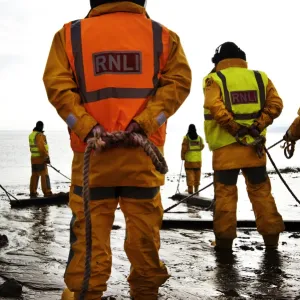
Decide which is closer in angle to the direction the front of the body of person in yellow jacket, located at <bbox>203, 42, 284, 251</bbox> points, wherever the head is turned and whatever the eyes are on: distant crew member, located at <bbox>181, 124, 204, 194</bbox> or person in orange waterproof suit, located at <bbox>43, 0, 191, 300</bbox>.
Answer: the distant crew member

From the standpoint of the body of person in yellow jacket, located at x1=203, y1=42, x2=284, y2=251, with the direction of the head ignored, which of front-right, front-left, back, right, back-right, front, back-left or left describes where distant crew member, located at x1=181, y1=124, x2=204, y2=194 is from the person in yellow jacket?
front-right

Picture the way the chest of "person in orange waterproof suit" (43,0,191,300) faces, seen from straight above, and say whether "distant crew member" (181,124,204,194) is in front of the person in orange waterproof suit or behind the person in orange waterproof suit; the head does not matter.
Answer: in front

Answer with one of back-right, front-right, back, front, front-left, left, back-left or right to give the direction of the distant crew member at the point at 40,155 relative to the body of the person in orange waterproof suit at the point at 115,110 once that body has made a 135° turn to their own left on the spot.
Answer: back-right

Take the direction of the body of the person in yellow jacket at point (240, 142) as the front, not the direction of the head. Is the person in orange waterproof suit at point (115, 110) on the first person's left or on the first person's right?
on the first person's left

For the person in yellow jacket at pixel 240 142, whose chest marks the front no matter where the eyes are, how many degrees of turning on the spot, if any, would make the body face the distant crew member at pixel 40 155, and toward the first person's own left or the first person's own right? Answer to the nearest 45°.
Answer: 0° — they already face them

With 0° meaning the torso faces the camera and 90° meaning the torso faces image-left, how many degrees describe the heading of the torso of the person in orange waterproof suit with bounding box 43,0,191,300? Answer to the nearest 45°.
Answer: approximately 180°
